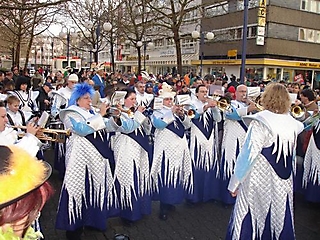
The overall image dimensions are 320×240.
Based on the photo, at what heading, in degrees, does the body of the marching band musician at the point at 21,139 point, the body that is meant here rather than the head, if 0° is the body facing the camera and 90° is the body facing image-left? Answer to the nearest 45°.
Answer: approximately 270°

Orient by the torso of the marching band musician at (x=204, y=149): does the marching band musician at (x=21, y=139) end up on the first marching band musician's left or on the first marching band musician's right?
on the first marching band musician's right

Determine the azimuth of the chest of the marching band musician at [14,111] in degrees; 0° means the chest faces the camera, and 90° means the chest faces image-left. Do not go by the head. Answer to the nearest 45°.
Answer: approximately 315°

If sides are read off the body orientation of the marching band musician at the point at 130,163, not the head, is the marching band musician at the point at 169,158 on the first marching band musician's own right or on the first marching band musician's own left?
on the first marching band musician's own left

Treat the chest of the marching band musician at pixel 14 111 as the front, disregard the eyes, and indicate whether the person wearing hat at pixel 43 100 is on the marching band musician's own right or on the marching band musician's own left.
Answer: on the marching band musician's own left

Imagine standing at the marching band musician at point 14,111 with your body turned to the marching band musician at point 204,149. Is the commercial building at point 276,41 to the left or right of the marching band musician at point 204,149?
left

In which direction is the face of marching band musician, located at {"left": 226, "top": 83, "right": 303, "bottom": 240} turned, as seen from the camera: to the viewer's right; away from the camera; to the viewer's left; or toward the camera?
away from the camera

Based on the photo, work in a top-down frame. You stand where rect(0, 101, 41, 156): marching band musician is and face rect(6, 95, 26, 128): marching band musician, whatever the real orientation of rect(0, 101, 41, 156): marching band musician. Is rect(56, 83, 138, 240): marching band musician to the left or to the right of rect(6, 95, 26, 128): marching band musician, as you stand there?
right
